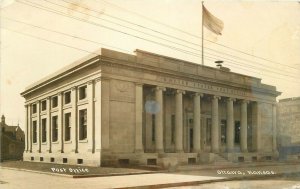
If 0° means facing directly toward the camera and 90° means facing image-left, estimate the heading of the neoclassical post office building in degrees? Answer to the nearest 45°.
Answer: approximately 315°
